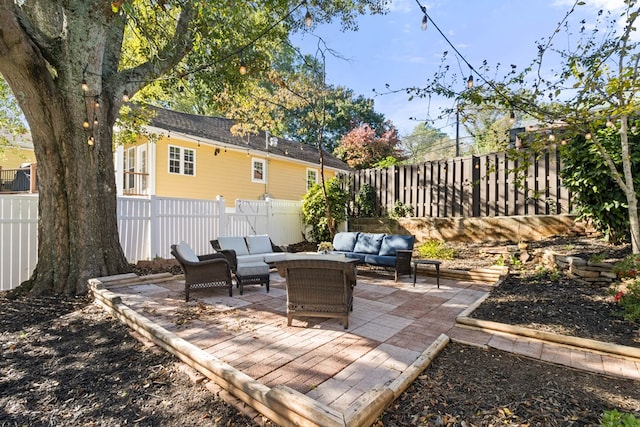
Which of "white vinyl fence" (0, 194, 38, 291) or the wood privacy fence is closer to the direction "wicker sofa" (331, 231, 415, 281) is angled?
the white vinyl fence

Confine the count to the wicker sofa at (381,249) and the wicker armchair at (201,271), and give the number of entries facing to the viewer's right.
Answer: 1

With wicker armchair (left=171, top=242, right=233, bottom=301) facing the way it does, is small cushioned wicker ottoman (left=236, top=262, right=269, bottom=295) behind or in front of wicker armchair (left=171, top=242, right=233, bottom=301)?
in front

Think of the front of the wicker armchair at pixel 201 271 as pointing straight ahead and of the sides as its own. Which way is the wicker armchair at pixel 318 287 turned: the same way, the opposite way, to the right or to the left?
to the left

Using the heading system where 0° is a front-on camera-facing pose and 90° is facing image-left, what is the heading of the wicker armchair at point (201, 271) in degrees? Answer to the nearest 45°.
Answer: approximately 270°

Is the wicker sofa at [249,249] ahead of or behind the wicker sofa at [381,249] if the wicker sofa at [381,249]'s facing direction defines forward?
ahead

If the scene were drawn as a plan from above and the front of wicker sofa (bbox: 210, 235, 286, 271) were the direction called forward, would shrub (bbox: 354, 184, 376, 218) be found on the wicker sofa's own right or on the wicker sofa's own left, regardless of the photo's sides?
on the wicker sofa's own left

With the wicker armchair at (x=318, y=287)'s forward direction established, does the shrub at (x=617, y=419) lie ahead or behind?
behind

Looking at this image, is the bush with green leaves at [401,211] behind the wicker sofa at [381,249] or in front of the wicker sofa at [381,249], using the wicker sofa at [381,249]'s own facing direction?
behind

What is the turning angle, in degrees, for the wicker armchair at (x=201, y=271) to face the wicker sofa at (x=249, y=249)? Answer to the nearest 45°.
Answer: approximately 45° to its left

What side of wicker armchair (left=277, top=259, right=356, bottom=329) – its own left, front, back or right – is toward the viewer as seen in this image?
back

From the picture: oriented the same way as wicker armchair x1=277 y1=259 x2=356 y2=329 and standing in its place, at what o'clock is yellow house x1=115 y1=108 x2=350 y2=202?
The yellow house is roughly at 11 o'clock from the wicker armchair.
